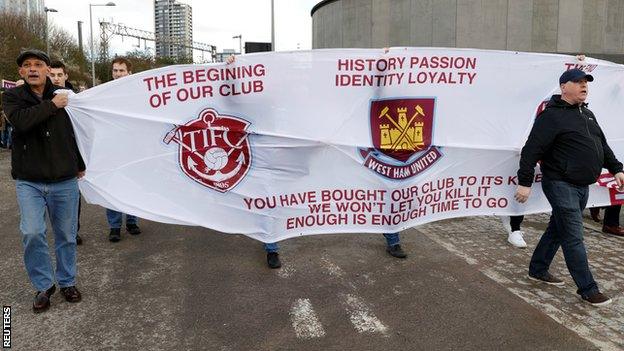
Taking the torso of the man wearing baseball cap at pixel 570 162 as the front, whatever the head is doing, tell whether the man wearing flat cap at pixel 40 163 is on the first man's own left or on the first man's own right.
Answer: on the first man's own right

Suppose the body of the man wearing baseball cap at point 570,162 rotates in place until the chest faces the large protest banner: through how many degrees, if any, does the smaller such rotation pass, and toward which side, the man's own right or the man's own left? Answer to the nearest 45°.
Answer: approximately 135° to the man's own right

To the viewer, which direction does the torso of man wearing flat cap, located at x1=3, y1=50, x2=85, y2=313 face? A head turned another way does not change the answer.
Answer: toward the camera

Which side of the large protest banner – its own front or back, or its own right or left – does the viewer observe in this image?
front

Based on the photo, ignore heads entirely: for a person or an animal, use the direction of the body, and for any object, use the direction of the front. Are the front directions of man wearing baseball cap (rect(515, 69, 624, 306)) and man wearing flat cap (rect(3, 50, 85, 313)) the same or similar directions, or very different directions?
same or similar directions

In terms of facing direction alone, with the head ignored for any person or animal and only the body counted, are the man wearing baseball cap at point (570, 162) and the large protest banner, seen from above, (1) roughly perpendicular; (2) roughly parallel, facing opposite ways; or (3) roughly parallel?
roughly parallel

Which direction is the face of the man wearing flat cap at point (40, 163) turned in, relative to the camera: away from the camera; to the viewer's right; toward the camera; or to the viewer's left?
toward the camera
